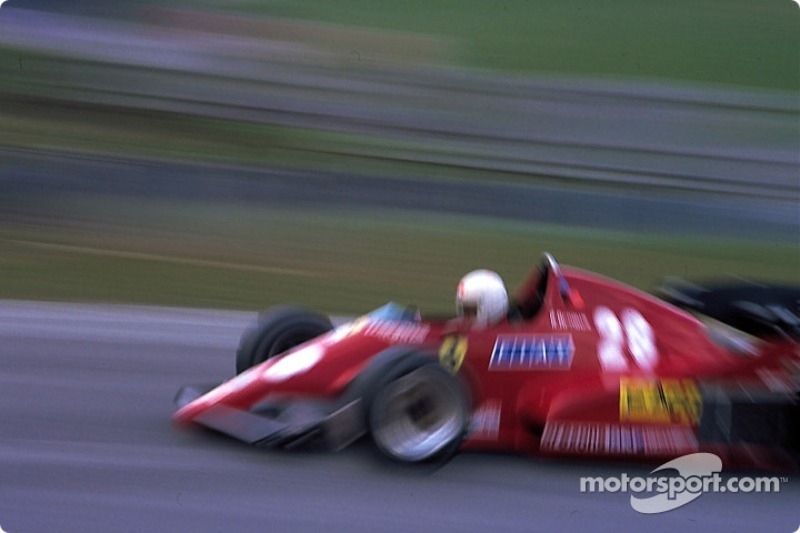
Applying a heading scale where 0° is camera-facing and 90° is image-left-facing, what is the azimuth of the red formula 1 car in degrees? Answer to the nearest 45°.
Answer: approximately 45°
